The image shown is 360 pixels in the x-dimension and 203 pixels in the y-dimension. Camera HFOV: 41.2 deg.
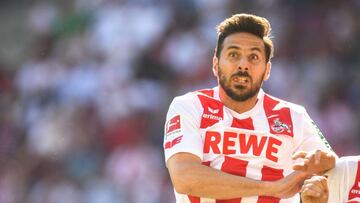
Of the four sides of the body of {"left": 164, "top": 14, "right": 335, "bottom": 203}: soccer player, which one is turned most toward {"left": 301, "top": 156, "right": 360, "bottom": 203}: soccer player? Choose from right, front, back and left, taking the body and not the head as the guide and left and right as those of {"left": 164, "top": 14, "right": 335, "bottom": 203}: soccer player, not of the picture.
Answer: left

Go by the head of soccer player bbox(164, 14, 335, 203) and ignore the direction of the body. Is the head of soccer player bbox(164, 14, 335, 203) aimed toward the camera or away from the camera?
toward the camera

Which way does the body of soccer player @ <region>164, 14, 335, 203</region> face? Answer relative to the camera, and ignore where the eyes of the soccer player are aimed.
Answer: toward the camera
